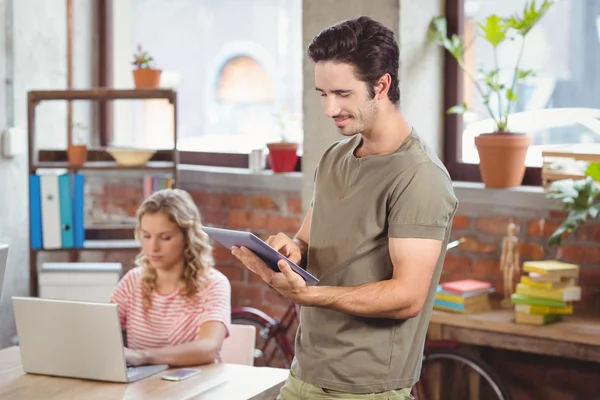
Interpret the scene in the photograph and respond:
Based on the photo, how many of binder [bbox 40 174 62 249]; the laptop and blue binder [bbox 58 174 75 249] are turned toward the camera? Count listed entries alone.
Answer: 2

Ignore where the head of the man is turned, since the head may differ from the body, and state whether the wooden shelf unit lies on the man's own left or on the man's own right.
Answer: on the man's own right

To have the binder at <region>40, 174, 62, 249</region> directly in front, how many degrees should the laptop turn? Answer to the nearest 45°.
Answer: approximately 45° to its left

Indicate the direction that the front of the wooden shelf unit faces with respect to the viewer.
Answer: facing the viewer

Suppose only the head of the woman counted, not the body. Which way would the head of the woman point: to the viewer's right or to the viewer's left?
to the viewer's left

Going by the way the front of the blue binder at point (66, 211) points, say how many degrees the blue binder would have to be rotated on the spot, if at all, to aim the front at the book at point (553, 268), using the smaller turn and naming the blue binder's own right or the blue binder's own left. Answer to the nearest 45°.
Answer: approximately 45° to the blue binder's own left

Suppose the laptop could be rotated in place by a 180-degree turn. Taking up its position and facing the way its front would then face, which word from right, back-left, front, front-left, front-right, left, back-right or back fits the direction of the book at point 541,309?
back-left

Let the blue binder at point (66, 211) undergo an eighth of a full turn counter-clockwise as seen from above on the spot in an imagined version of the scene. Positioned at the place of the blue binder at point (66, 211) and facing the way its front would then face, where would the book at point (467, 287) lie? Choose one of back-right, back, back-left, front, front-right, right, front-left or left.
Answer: front

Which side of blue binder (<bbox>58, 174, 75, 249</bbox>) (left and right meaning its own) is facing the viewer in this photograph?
front

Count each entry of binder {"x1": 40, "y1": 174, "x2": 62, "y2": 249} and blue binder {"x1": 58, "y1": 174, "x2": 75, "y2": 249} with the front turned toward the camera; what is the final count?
2

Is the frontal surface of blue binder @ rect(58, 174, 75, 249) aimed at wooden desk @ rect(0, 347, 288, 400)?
yes

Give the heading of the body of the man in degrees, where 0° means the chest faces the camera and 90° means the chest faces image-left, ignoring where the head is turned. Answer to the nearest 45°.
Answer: approximately 45°

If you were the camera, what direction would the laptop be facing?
facing away from the viewer and to the right of the viewer

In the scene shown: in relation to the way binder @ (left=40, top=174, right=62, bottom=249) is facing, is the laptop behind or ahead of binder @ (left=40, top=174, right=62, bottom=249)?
ahead

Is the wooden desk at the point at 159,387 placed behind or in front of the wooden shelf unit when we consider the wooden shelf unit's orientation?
in front

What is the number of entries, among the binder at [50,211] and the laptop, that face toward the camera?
1
